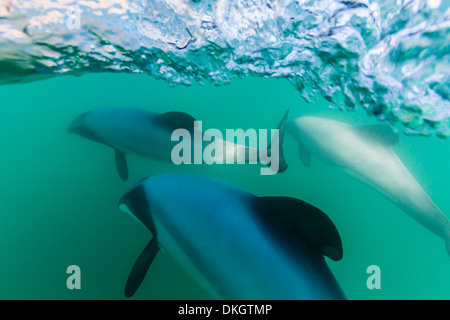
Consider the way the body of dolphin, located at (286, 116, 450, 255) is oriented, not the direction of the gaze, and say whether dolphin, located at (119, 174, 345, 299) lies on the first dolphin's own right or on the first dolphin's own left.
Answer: on the first dolphin's own left

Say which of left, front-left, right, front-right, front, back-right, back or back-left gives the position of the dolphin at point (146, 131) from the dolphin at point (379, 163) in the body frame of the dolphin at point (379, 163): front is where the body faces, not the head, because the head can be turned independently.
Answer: front-left

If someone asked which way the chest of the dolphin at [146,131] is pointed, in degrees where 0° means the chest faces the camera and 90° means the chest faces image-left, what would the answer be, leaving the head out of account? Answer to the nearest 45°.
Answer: approximately 90°

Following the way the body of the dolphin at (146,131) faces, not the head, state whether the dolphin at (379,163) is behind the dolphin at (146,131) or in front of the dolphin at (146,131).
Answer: behind

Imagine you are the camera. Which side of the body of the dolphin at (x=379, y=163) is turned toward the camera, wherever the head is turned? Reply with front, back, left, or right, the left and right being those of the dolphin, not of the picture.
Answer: left

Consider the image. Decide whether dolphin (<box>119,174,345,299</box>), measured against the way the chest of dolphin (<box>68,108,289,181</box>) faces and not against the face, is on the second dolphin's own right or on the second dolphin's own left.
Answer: on the second dolphin's own left

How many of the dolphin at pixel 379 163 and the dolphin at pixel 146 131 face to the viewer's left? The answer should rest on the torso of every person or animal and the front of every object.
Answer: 2
